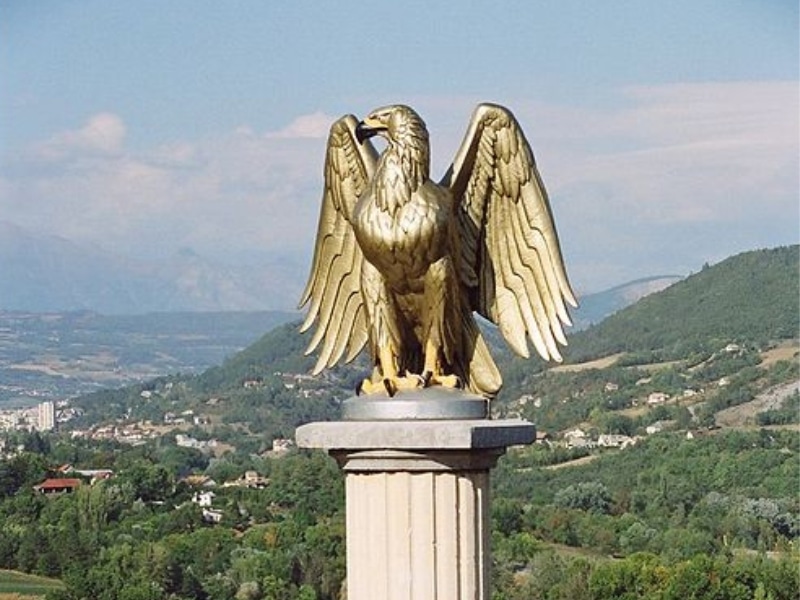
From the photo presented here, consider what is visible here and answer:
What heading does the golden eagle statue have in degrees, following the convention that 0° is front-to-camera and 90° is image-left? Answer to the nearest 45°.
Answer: approximately 45°
